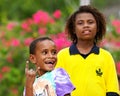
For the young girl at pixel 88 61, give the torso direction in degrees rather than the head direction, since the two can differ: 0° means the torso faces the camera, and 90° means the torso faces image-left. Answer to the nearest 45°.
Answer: approximately 0°

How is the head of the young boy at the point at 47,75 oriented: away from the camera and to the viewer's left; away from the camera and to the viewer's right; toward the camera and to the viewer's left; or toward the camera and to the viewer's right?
toward the camera and to the viewer's right

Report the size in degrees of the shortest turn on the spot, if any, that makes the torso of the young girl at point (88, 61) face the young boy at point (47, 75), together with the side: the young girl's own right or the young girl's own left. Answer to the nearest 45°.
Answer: approximately 45° to the young girl's own right
